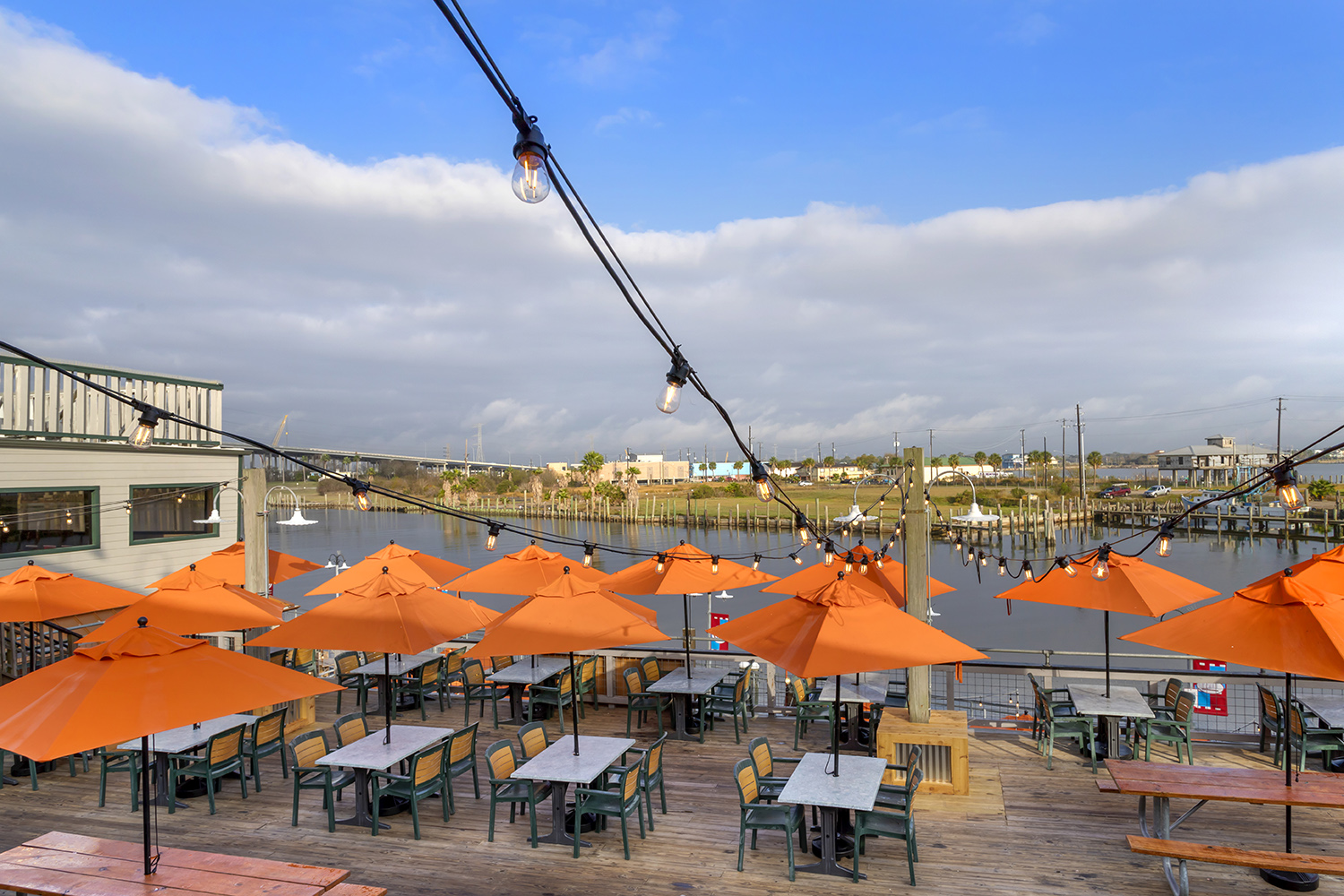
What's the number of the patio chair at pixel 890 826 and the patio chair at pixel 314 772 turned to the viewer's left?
1

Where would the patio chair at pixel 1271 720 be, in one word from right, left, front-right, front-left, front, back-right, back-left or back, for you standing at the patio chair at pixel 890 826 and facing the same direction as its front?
back-right

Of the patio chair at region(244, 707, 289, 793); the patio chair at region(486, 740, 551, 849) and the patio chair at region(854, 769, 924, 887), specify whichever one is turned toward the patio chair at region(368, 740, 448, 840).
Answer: the patio chair at region(854, 769, 924, 887)

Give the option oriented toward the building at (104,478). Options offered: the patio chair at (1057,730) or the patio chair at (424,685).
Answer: the patio chair at (424,685)

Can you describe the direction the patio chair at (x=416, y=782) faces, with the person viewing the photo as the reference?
facing away from the viewer and to the left of the viewer

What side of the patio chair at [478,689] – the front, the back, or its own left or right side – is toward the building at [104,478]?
back

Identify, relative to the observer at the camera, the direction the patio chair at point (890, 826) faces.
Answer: facing to the left of the viewer

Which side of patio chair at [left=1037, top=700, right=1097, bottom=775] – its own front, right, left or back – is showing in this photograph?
right

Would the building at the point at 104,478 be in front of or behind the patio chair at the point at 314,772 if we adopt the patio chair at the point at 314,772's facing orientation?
behind

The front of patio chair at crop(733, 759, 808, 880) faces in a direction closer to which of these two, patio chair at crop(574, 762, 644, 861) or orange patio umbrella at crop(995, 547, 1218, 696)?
the orange patio umbrella

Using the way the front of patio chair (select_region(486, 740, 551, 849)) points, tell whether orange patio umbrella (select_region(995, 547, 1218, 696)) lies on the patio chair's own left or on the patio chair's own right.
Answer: on the patio chair's own left

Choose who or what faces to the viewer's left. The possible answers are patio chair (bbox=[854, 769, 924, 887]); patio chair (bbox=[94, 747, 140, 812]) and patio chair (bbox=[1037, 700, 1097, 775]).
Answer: patio chair (bbox=[854, 769, 924, 887])
